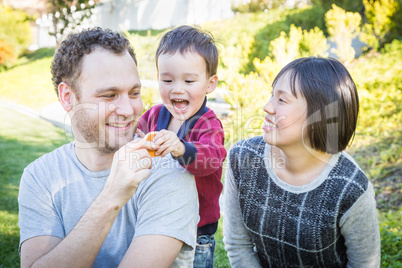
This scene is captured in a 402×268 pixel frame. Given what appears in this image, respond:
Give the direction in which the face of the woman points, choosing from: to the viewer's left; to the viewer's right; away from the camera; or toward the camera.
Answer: to the viewer's left

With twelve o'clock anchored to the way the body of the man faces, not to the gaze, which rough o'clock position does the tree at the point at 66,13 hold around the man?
The tree is roughly at 6 o'clock from the man.

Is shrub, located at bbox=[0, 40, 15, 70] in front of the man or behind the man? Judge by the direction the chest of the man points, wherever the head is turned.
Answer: behind

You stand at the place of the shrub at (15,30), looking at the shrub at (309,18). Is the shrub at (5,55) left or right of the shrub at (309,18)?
right

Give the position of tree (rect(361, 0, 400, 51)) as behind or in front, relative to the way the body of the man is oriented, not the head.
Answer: behind

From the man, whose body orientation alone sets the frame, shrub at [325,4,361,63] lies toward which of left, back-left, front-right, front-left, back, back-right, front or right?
back-left

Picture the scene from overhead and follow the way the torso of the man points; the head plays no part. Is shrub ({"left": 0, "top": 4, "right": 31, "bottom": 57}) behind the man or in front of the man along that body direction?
behind

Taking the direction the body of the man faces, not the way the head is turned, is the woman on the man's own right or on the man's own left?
on the man's own left

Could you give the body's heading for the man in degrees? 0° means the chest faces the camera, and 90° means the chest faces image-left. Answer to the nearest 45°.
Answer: approximately 0°
